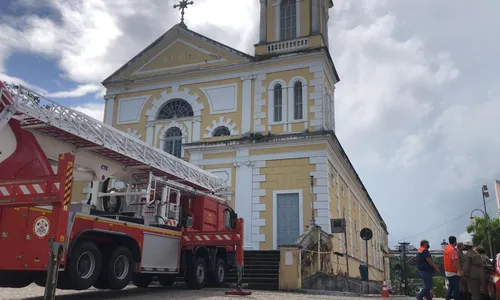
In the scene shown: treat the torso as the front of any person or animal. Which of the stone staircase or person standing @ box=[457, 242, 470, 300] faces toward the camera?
the stone staircase

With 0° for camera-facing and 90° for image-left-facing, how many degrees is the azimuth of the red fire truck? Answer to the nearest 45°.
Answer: approximately 225°

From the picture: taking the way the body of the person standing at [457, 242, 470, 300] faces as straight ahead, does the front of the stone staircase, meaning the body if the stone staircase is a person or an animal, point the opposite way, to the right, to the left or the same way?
to the left

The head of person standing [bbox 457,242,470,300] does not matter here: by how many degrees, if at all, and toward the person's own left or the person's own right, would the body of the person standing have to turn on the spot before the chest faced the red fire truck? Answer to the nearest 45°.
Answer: approximately 45° to the person's own left

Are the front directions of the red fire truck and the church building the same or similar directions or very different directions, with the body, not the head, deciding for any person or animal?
very different directions

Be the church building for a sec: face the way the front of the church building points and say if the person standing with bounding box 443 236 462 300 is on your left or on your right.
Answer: on your left

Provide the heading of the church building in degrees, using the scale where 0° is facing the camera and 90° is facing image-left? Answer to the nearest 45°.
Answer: approximately 45°

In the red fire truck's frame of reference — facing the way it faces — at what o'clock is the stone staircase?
The stone staircase is roughly at 12 o'clock from the red fire truck.

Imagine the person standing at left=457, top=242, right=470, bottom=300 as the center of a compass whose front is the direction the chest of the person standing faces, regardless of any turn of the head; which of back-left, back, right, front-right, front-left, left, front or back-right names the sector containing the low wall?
front-right

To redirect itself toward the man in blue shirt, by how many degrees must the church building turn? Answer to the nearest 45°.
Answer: approximately 45° to its left

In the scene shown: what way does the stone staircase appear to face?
toward the camera

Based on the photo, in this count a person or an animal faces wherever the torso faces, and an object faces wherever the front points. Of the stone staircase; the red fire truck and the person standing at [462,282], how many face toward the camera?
1

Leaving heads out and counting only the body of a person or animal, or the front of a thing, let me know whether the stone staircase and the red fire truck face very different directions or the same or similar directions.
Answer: very different directions

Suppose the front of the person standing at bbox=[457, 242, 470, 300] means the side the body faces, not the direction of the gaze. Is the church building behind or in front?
in front

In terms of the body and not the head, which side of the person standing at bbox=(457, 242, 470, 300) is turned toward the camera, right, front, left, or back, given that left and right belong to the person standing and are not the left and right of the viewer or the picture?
left

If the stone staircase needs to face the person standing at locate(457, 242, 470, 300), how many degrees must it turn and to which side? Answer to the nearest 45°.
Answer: approximately 45° to its left
